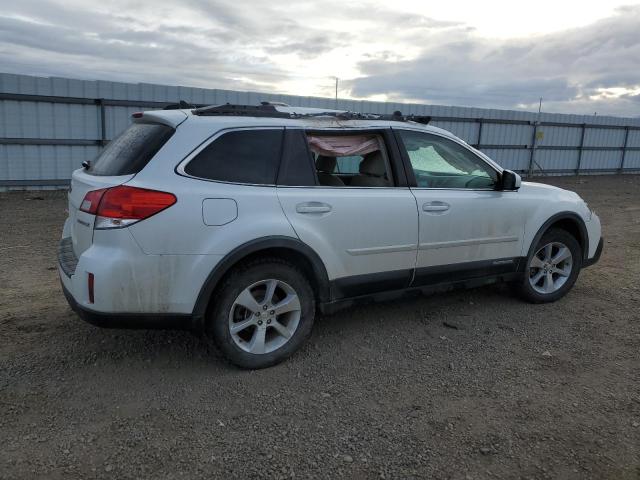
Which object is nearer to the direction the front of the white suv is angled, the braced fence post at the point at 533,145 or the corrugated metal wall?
the braced fence post

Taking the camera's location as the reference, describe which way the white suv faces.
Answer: facing away from the viewer and to the right of the viewer

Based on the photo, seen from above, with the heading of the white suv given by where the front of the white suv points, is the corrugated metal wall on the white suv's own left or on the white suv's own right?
on the white suv's own left
